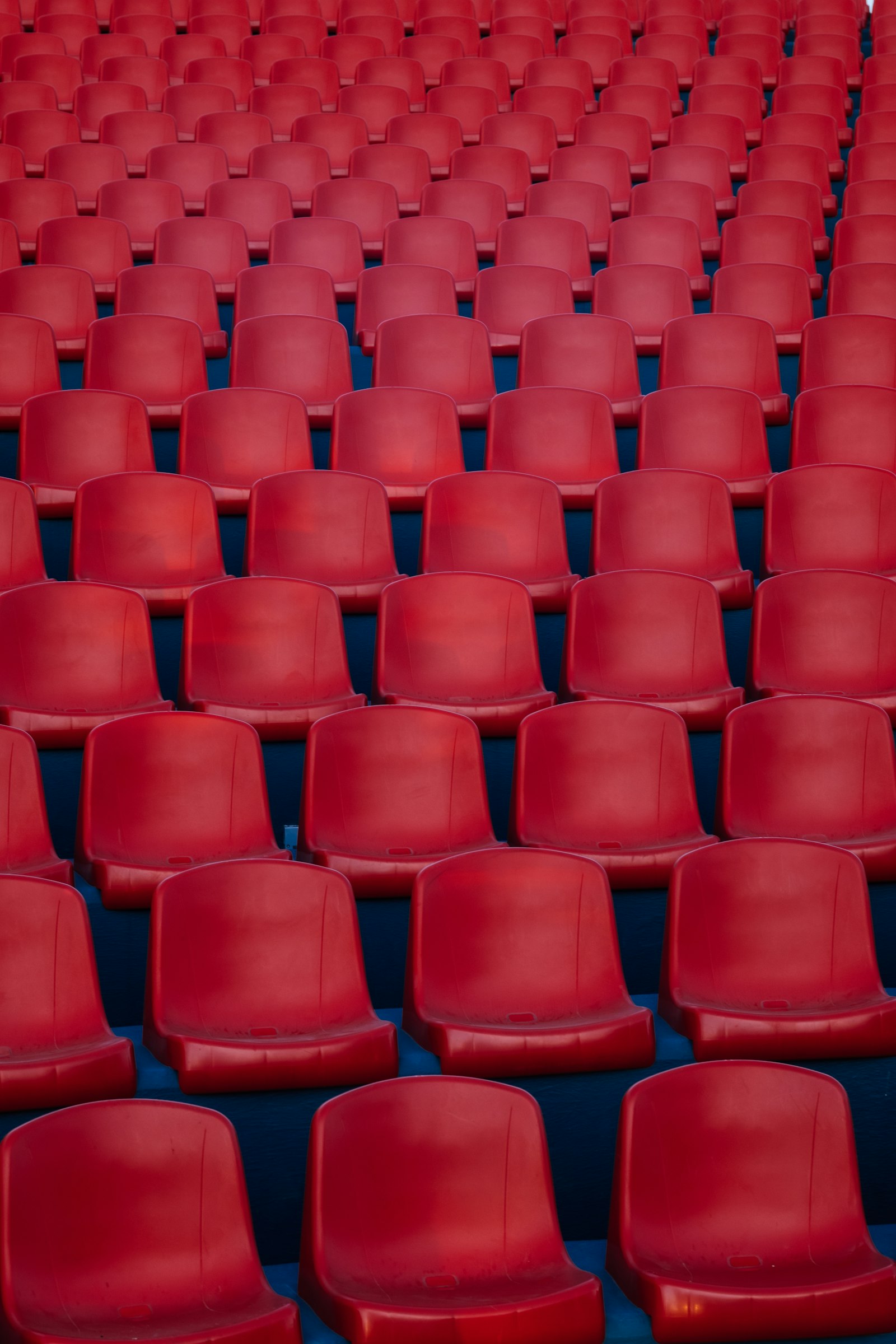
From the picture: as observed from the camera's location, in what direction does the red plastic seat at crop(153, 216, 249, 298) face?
facing the viewer

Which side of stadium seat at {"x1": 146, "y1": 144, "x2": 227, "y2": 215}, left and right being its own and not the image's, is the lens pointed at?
front

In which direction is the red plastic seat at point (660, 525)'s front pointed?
toward the camera

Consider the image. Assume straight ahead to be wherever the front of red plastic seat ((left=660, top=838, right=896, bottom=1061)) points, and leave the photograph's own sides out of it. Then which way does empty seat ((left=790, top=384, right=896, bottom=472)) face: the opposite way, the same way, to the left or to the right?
the same way

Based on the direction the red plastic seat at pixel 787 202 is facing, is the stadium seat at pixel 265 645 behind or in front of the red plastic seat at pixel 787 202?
in front

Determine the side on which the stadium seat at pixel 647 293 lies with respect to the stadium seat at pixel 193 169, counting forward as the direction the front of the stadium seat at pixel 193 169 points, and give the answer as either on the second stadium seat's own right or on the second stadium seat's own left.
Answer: on the second stadium seat's own left

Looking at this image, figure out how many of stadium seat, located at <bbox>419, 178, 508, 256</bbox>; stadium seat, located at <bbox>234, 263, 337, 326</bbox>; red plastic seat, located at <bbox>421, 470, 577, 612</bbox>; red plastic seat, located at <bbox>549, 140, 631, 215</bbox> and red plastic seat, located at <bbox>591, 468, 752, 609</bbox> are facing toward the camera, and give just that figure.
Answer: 5

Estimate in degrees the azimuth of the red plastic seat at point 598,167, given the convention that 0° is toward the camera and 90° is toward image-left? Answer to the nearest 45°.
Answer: approximately 0°

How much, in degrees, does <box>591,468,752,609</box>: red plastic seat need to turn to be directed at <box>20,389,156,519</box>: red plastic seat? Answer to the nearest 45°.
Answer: approximately 90° to its right

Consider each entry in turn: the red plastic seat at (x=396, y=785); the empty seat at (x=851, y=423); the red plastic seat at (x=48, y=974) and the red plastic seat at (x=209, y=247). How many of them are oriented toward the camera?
4

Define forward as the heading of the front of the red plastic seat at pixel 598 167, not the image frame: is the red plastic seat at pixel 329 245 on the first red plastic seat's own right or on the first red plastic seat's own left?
on the first red plastic seat's own right

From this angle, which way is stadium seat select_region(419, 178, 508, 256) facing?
toward the camera

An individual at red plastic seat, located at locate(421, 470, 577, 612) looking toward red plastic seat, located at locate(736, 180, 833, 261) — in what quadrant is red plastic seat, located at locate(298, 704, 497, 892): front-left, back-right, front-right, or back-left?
back-right

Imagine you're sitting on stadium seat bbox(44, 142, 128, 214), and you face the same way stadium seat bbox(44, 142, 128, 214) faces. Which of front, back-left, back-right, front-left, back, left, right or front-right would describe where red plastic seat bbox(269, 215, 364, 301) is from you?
front-left

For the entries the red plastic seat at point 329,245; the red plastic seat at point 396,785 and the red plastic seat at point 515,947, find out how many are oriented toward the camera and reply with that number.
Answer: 3

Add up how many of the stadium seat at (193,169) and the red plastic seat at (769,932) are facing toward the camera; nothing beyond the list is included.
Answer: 2
